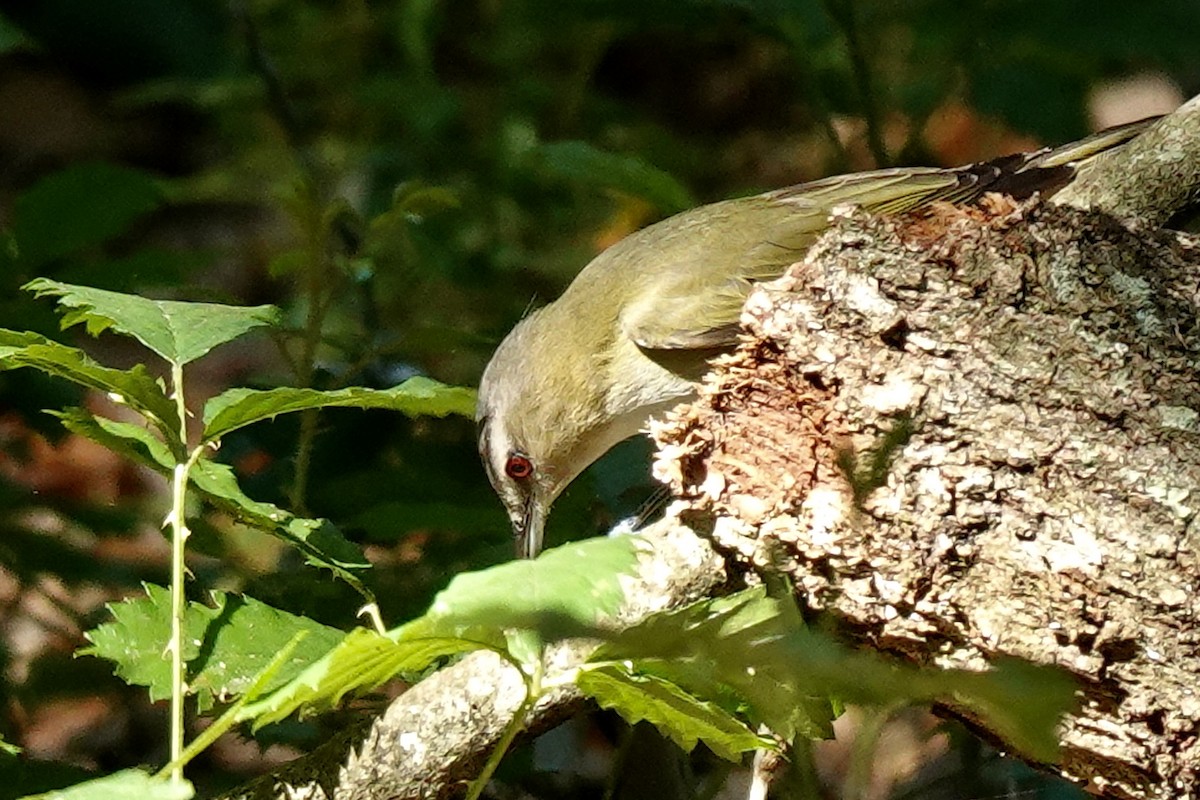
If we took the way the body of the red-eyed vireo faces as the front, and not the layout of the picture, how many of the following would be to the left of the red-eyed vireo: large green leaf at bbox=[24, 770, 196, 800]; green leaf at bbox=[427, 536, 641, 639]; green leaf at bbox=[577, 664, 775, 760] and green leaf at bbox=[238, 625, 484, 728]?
4

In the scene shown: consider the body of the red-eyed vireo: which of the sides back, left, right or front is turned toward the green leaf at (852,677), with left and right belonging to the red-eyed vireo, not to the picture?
left

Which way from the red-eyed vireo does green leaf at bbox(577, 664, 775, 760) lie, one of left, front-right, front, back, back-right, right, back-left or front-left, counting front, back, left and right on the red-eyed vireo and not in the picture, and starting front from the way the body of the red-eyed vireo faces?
left

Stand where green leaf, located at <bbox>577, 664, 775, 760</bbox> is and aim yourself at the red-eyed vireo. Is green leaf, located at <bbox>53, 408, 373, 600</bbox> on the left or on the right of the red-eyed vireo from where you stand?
left

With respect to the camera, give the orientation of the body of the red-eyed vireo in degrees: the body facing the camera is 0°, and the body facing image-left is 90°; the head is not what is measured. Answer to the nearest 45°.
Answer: approximately 90°

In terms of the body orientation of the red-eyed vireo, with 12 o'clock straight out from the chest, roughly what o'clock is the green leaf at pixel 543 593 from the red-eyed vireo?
The green leaf is roughly at 9 o'clock from the red-eyed vireo.
